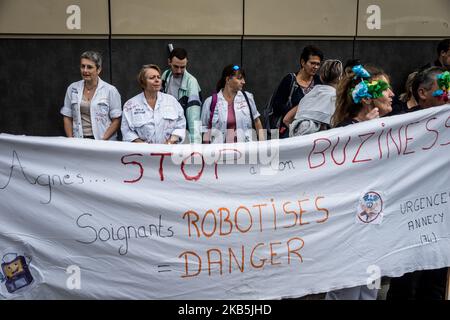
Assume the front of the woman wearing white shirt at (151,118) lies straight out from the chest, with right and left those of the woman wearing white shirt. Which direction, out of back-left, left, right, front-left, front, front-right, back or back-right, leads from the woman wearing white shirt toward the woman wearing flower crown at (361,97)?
front-left

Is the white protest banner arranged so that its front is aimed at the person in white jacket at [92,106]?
no

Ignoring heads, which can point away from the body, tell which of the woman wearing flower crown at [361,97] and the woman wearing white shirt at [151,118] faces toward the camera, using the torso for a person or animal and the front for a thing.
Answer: the woman wearing white shirt

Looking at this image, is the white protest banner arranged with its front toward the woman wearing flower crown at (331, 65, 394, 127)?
no

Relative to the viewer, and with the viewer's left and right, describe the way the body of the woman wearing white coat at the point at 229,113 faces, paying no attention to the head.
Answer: facing the viewer

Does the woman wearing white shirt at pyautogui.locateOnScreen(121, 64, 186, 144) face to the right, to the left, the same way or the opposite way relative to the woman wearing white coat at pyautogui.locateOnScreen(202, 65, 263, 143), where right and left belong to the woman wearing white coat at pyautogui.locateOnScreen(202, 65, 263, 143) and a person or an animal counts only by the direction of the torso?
the same way

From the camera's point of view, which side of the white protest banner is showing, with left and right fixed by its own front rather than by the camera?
front

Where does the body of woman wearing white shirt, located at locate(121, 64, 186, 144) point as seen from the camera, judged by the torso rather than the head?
toward the camera
